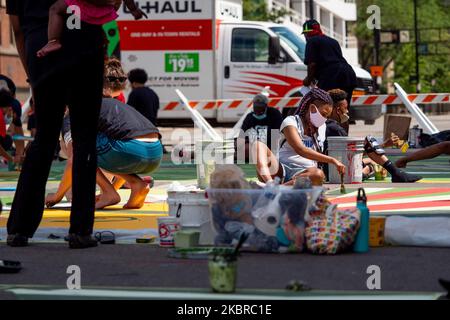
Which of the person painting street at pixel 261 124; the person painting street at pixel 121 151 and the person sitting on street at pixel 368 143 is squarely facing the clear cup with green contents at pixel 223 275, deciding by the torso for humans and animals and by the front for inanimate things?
the person painting street at pixel 261 124

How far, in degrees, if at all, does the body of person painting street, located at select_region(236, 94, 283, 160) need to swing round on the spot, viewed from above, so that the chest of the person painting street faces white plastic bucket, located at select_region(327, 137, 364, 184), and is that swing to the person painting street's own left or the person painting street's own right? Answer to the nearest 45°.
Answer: approximately 45° to the person painting street's own left

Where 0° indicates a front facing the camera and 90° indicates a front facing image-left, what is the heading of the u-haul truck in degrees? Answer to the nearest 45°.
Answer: approximately 270°

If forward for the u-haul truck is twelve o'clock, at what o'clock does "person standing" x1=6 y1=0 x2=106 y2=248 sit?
The person standing is roughly at 3 o'clock from the u-haul truck.

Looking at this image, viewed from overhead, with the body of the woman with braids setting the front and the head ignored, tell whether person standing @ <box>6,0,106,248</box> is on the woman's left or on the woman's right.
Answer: on the woman's right

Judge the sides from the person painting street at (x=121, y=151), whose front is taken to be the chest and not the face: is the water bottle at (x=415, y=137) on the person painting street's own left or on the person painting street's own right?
on the person painting street's own right
